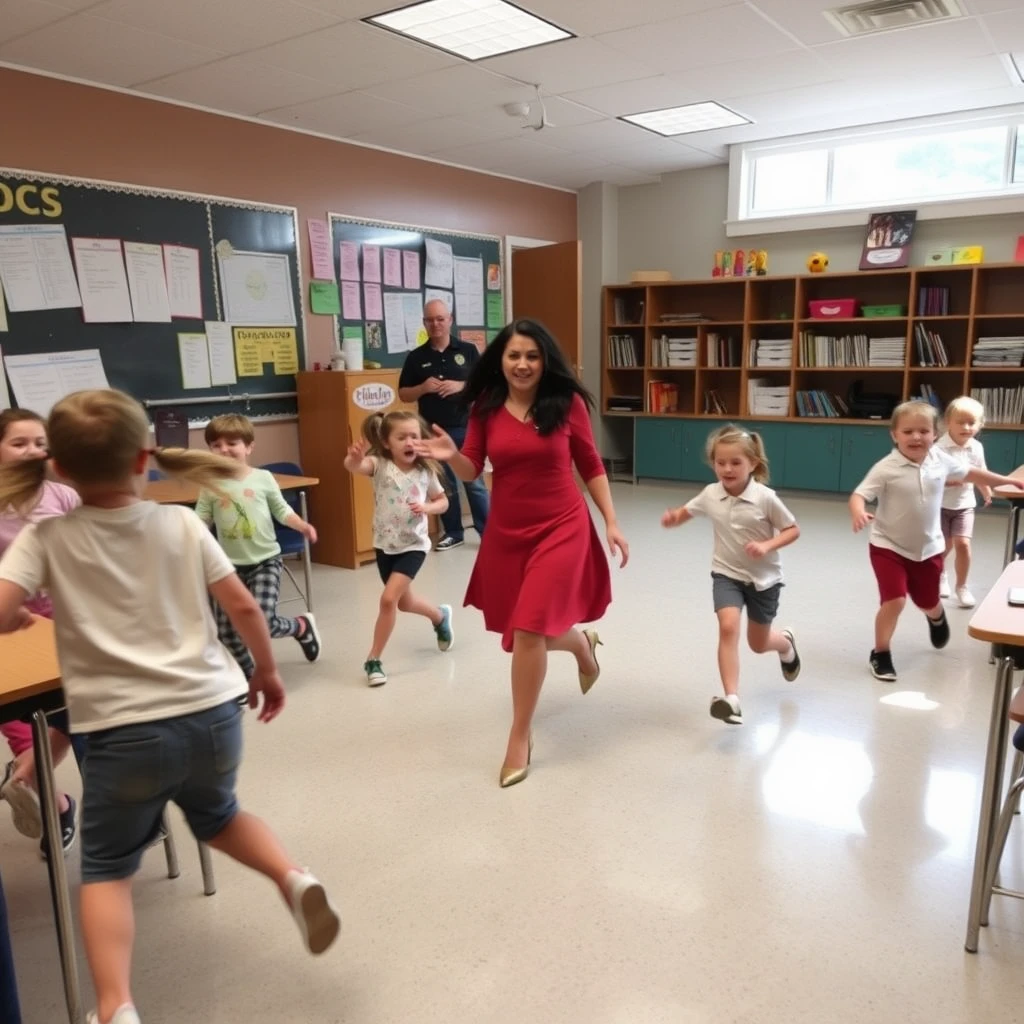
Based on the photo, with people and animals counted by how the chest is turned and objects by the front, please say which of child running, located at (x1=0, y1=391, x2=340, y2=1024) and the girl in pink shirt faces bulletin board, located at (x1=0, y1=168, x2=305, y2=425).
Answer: the child running

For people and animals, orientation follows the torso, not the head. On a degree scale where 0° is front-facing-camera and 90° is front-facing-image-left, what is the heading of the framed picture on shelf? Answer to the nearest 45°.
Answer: approximately 0°

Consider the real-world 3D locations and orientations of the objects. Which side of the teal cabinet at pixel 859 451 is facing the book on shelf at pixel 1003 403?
left
